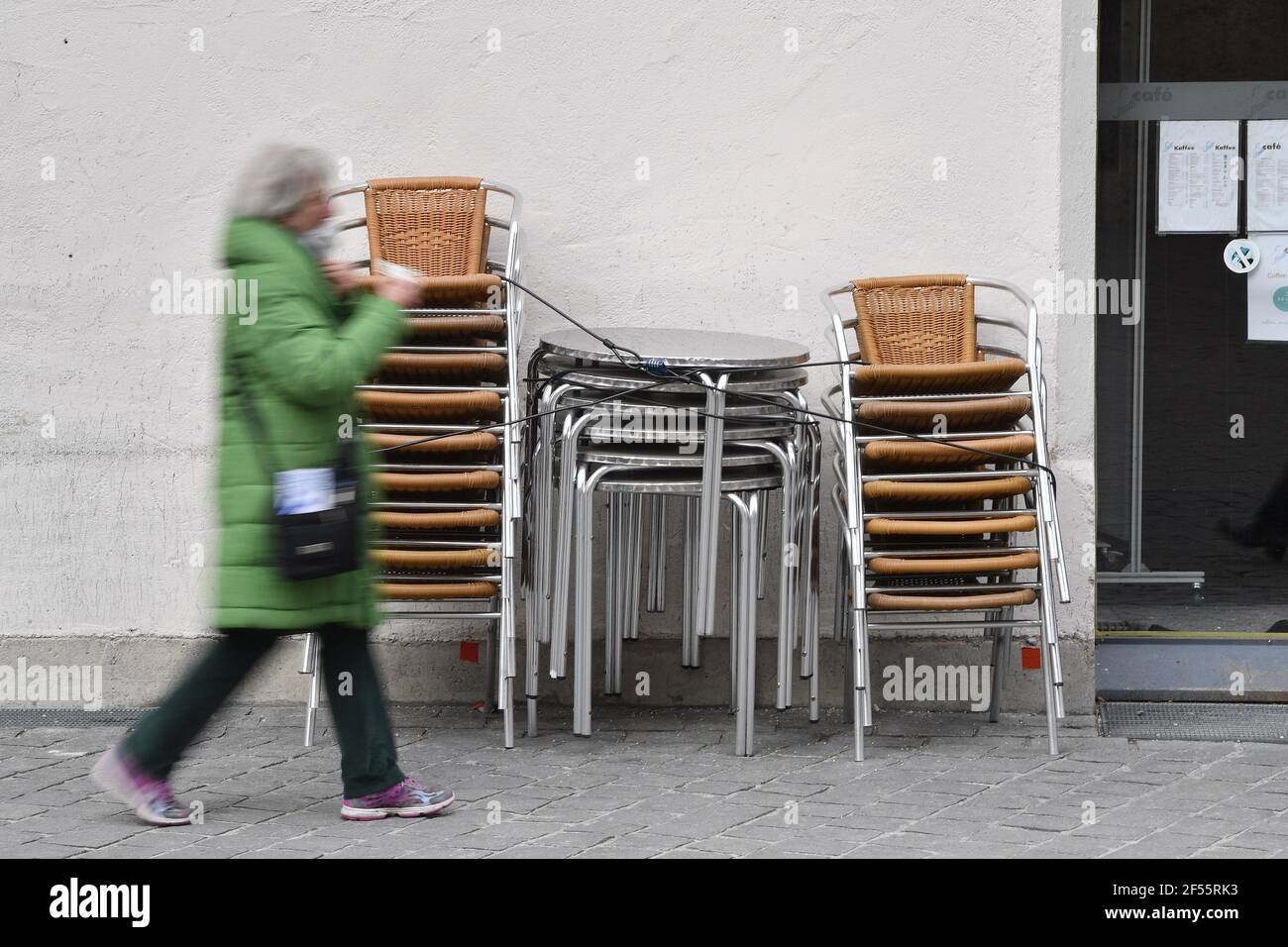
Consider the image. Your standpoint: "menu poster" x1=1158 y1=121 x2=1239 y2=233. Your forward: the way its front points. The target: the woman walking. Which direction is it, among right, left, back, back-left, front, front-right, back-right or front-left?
front-right

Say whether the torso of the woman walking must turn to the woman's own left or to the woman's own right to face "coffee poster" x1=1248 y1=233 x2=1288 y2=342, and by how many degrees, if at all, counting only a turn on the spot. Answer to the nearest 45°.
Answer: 0° — they already face it

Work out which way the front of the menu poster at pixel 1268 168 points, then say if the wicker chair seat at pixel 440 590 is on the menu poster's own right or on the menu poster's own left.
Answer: on the menu poster's own right

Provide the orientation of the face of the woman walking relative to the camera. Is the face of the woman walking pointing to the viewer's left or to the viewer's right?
to the viewer's right

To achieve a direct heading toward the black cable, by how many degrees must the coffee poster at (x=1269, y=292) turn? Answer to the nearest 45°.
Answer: approximately 45° to its right

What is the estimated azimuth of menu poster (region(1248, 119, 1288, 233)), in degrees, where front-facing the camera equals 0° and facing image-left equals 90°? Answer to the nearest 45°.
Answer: approximately 0°

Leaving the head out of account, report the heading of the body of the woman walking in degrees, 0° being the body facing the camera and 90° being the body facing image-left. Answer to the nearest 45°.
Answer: approximately 270°

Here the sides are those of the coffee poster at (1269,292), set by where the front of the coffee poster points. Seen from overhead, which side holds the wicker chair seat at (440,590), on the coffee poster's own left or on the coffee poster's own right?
on the coffee poster's own right

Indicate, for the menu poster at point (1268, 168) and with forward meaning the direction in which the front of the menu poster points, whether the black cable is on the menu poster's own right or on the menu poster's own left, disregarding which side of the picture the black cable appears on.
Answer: on the menu poster's own right
